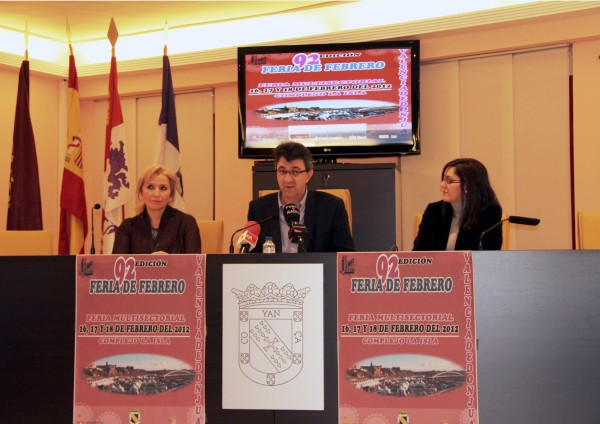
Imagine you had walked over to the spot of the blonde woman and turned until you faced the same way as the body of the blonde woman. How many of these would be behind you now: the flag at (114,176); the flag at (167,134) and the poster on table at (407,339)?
2

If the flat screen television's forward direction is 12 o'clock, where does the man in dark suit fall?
The man in dark suit is roughly at 12 o'clock from the flat screen television.

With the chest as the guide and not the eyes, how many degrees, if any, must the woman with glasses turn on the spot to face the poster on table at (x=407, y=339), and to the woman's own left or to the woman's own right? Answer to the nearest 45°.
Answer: approximately 45° to the woman's own left

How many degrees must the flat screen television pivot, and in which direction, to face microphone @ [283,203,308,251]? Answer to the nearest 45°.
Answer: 0° — it already faces it

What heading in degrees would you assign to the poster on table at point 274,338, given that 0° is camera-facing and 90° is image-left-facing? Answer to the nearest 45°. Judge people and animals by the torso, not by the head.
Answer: approximately 0°

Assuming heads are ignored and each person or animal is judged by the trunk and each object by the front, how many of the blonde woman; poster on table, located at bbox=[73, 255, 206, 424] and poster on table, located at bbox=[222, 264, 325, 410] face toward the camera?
3

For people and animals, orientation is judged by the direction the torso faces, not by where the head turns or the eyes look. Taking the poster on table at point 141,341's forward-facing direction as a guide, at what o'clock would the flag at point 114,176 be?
The flag is roughly at 6 o'clock from the poster on table.

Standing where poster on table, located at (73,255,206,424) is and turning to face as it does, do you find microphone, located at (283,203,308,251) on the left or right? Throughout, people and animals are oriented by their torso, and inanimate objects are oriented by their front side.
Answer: on its left

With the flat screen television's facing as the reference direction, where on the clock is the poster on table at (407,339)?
The poster on table is roughly at 12 o'clock from the flat screen television.
